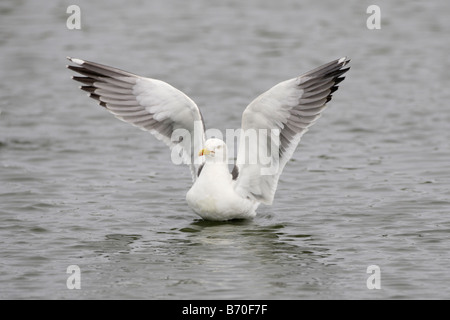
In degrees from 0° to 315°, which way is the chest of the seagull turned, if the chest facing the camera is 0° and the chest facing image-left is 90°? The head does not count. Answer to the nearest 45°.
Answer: approximately 45°
